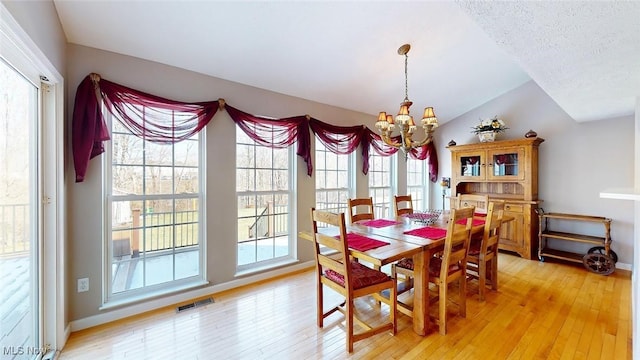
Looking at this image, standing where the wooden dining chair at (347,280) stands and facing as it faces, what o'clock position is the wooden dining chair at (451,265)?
the wooden dining chair at (451,265) is roughly at 1 o'clock from the wooden dining chair at (347,280).

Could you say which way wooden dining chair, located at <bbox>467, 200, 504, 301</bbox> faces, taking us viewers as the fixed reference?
facing away from the viewer and to the left of the viewer

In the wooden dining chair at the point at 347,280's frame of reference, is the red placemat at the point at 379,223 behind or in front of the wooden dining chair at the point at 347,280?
in front

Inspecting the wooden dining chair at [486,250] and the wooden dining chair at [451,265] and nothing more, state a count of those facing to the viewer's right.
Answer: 0

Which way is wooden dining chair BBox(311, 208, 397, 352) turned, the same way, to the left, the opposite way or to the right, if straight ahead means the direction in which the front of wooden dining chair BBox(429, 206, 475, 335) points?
to the right

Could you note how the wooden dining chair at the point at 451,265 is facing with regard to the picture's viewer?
facing away from the viewer and to the left of the viewer

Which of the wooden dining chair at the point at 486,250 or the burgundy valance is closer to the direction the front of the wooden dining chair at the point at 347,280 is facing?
the wooden dining chair

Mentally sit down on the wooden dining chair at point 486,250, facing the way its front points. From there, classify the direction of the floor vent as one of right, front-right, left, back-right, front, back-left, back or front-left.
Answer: left

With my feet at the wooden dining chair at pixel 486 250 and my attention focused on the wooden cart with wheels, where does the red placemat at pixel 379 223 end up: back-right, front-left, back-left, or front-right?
back-left

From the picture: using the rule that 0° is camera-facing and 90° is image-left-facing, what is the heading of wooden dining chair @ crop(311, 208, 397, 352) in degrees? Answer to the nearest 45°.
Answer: approximately 225°

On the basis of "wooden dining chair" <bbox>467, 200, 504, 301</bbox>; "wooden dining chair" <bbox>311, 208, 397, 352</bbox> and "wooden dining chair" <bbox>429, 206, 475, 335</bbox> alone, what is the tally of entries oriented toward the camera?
0

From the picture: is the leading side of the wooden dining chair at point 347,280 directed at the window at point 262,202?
no

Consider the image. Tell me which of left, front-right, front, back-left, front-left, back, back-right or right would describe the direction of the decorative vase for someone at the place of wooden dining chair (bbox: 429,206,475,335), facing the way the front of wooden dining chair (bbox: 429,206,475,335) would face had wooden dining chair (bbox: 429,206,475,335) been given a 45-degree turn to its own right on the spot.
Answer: front

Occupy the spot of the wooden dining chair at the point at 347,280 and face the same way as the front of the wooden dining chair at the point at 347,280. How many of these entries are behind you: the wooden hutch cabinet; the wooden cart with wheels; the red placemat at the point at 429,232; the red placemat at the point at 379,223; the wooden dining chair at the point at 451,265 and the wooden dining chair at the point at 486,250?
0
